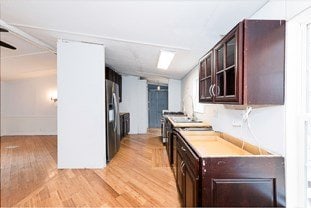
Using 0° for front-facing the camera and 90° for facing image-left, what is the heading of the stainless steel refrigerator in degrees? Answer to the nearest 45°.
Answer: approximately 270°

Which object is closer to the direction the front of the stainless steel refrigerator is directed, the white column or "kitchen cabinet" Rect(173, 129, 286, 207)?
the kitchen cabinet

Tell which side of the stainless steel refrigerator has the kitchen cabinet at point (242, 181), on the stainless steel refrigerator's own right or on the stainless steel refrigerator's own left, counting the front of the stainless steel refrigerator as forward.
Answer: on the stainless steel refrigerator's own right

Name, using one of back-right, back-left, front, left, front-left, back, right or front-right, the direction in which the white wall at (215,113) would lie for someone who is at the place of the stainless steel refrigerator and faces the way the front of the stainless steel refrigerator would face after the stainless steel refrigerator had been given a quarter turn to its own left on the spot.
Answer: back-right

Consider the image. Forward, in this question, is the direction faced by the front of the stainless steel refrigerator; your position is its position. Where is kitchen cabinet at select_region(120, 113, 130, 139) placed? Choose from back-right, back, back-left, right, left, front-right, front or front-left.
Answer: left

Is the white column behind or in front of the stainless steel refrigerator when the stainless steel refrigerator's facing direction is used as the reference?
behind

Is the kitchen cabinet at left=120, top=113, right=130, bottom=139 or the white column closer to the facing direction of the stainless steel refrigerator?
the kitchen cabinet
